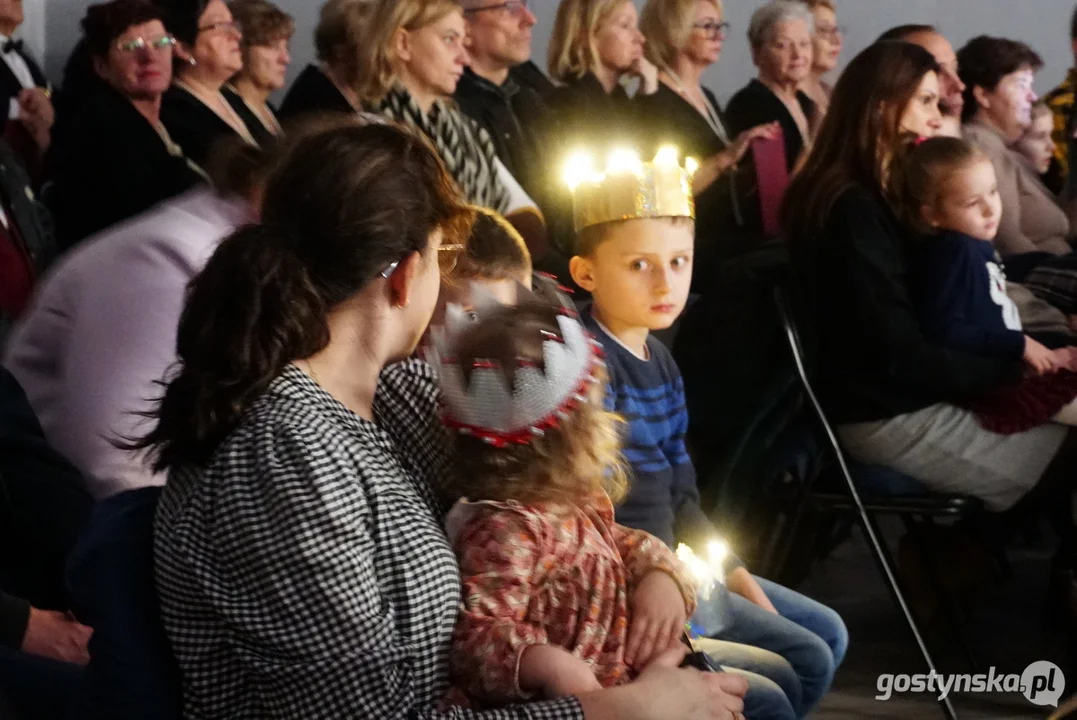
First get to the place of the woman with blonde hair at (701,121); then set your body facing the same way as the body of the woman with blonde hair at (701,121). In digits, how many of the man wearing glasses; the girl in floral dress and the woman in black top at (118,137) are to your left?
0

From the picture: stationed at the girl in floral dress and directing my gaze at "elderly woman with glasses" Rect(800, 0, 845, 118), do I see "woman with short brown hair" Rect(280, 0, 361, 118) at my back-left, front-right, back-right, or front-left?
front-left

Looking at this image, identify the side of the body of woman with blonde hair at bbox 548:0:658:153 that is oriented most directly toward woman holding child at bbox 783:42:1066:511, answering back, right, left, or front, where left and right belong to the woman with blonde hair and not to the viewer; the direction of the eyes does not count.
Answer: front

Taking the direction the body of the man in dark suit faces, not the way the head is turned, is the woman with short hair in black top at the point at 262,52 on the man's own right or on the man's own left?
on the man's own left

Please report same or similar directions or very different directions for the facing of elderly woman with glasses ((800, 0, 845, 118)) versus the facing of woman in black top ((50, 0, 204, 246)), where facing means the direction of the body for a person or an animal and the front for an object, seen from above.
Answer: same or similar directions
